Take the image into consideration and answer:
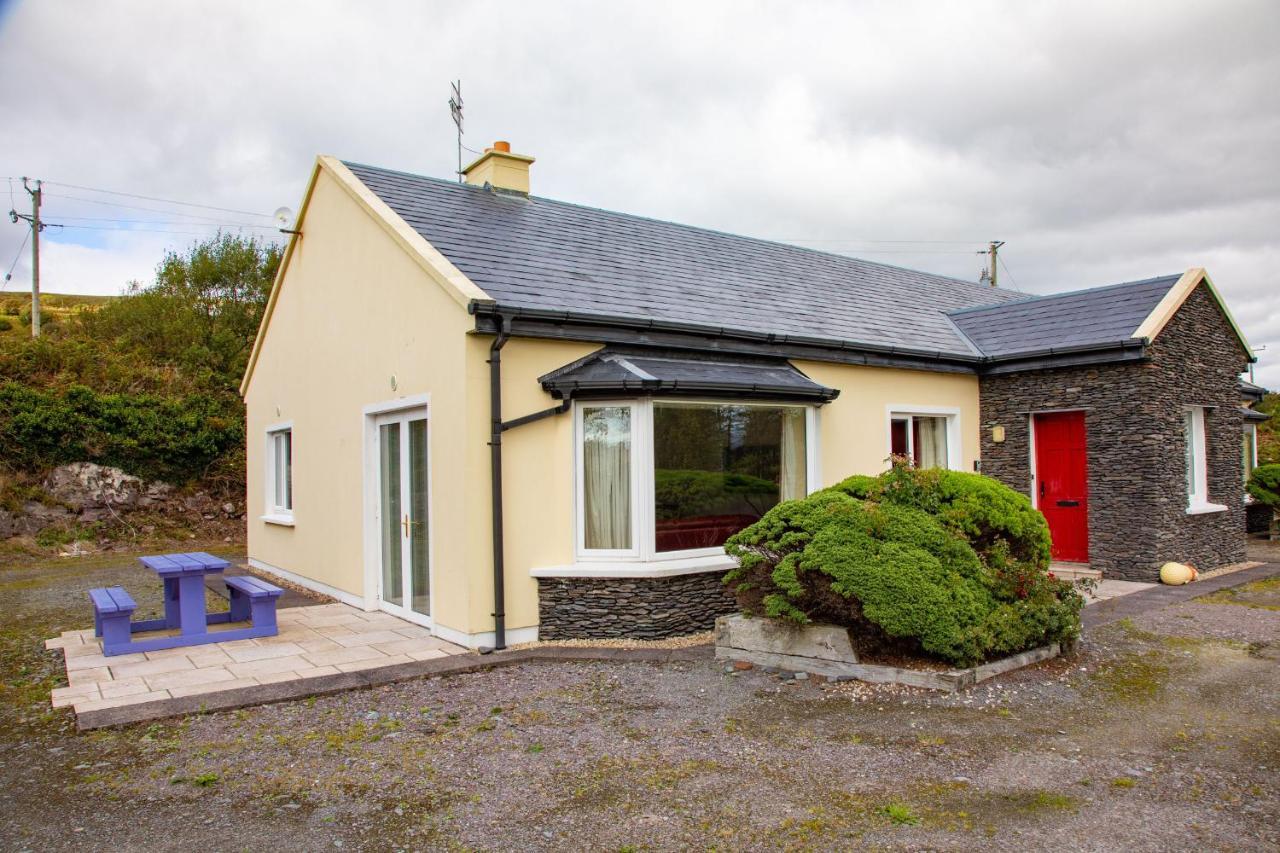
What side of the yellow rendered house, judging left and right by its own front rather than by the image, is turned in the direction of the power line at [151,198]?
back

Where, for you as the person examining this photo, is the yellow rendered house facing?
facing the viewer and to the right of the viewer

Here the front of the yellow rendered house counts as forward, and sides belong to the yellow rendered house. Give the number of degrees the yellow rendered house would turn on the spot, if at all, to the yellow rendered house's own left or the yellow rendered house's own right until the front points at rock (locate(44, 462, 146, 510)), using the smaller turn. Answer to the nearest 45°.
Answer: approximately 180°

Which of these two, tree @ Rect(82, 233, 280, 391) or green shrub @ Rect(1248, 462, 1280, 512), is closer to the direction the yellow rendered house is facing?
the green shrub

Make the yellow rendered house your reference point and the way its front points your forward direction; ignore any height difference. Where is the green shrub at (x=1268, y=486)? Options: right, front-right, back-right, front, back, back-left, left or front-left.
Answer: left

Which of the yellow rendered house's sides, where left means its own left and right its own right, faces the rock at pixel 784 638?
front

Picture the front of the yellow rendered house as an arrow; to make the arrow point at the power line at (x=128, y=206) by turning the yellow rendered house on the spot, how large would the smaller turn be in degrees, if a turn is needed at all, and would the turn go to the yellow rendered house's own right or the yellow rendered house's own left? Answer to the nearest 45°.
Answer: approximately 180°

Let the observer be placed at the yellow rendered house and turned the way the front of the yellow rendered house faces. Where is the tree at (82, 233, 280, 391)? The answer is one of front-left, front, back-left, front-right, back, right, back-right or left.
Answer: back

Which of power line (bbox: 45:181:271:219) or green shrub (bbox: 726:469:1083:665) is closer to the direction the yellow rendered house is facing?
the green shrub

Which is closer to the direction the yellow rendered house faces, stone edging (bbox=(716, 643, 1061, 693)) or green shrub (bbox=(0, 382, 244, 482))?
the stone edging
